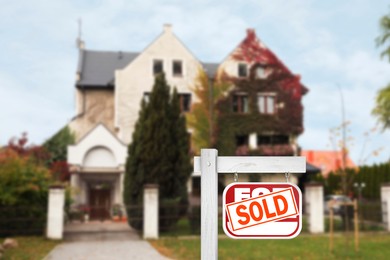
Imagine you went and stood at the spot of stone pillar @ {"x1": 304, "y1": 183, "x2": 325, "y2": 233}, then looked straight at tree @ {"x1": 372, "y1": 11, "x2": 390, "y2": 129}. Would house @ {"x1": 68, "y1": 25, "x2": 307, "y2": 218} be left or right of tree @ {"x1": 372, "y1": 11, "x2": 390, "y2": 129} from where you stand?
left

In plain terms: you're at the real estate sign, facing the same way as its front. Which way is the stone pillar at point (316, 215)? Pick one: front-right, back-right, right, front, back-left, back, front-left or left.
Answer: back

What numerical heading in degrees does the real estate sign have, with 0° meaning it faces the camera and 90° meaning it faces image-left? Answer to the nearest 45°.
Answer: approximately 0°

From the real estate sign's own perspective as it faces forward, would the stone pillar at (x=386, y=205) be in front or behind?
behind

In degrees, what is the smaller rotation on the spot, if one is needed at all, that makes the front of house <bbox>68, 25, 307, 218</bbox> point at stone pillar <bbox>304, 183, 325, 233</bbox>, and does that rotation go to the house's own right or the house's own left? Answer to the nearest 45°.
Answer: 0° — it already faces it

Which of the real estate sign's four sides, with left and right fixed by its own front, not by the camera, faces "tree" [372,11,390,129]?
back

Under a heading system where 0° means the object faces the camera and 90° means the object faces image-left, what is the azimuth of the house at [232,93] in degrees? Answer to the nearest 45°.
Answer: approximately 0°

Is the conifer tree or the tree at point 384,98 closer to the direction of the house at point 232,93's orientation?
the conifer tree

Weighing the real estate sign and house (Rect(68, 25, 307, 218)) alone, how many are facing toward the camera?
2

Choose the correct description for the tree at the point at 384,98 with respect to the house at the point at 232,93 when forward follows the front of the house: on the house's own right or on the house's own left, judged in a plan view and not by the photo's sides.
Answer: on the house's own left

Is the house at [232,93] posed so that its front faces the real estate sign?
yes
